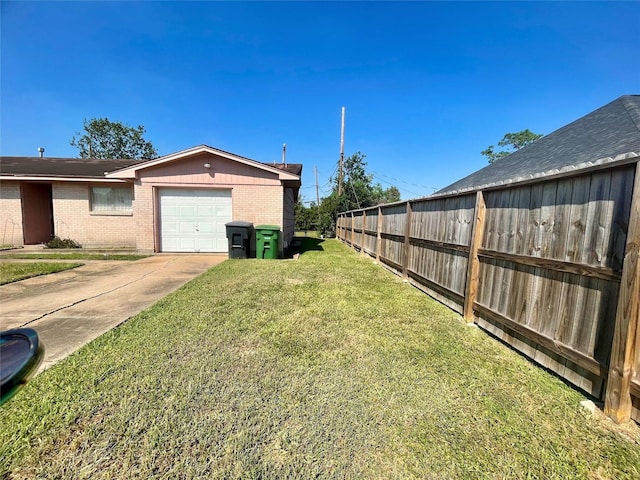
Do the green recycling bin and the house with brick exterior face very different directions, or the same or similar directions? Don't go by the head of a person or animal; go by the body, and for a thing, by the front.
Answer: same or similar directions

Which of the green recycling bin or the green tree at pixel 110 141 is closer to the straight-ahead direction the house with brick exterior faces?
the green recycling bin

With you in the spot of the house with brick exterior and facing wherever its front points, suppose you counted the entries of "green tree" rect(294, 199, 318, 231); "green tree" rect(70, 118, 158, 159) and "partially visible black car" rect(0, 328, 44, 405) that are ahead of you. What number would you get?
1

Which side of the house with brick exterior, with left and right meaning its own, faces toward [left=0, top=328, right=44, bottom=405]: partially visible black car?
front

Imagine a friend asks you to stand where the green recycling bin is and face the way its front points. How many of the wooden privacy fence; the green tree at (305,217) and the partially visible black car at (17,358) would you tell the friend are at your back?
1

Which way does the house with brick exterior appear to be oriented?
toward the camera

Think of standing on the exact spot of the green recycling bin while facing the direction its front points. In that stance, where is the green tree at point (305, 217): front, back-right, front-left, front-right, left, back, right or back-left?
back

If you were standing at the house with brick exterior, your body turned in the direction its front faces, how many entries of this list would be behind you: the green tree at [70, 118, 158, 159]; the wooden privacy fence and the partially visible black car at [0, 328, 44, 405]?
1

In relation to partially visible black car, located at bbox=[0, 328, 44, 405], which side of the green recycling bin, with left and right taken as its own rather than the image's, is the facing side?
front

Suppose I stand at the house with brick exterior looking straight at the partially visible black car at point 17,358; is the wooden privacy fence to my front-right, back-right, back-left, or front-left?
front-left

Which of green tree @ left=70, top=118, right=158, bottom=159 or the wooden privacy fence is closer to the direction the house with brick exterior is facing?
the wooden privacy fence

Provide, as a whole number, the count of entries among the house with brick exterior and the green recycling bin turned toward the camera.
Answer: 2

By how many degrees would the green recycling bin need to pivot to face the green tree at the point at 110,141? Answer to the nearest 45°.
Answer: approximately 135° to its right

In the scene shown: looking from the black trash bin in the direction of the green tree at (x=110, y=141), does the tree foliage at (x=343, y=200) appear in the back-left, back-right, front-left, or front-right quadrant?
front-right

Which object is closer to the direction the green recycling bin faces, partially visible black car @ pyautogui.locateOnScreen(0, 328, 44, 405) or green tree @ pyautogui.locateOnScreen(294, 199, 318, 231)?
the partially visible black car

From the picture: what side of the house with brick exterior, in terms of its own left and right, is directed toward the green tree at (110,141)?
back

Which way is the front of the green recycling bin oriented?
toward the camera

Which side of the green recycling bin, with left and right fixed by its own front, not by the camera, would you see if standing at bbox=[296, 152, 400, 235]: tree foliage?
back
